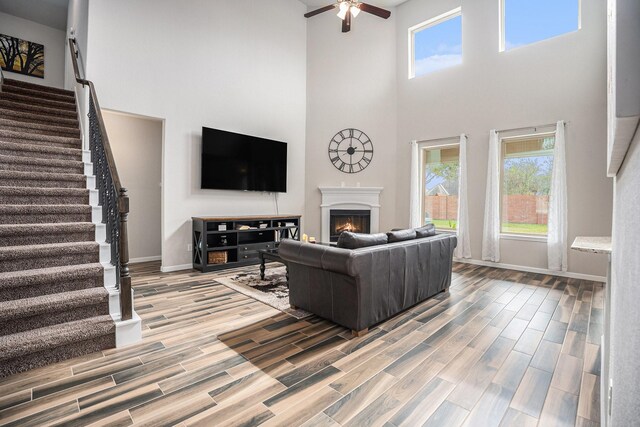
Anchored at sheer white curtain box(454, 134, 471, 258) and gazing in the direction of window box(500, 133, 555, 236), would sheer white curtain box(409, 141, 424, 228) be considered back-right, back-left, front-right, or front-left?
back-left

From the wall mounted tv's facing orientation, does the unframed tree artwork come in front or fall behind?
behind

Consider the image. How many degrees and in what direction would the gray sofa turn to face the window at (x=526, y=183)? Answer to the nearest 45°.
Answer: approximately 90° to its right

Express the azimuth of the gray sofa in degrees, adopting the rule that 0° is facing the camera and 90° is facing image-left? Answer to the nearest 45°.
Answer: approximately 135°

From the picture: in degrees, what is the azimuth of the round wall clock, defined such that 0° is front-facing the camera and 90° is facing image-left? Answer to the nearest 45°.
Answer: approximately 0°

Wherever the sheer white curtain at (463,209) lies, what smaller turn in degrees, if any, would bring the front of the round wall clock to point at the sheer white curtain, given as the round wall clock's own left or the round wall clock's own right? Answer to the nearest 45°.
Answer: approximately 45° to the round wall clock's own left

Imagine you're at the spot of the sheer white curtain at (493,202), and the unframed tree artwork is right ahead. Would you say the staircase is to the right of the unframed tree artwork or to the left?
left

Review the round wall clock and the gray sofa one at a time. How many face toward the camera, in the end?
1

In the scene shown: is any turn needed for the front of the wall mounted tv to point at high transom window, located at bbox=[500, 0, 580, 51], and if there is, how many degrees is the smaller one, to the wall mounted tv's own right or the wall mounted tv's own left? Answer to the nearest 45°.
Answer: approximately 45° to the wall mounted tv's own left
